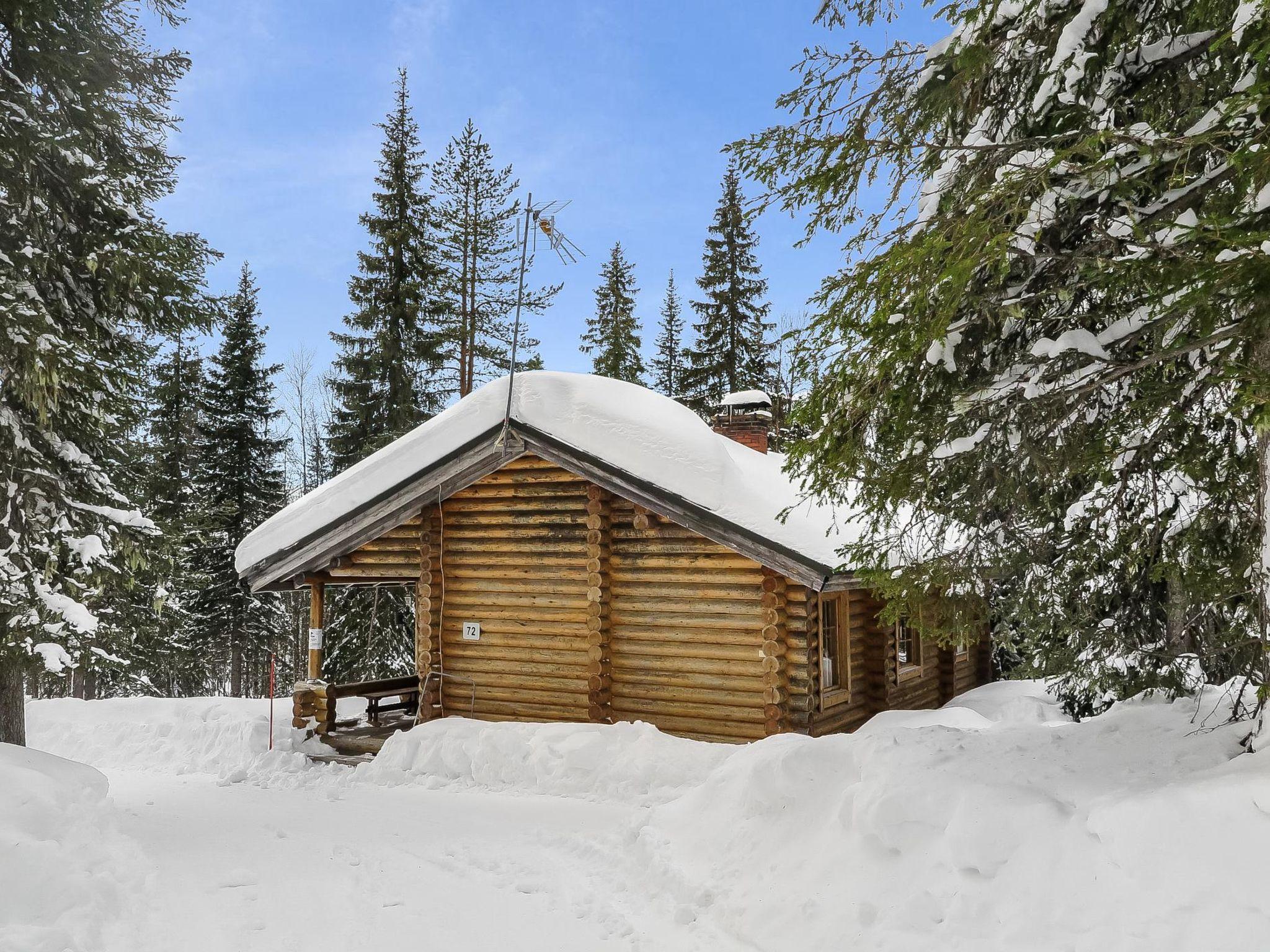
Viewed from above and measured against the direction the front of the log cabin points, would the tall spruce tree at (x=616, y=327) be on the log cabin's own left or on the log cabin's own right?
on the log cabin's own right

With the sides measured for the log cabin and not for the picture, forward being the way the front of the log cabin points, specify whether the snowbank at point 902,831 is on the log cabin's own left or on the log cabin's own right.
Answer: on the log cabin's own left
